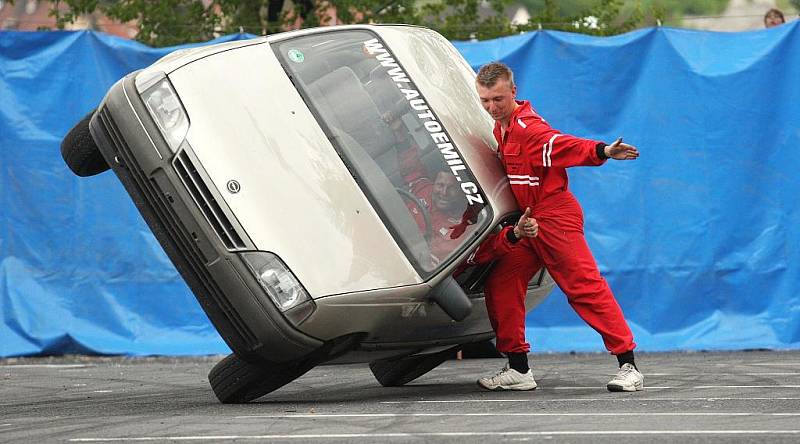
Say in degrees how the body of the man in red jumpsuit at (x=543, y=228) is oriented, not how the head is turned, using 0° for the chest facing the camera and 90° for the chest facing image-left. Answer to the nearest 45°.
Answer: approximately 45°

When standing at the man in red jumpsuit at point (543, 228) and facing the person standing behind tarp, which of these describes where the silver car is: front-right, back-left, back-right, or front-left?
back-left

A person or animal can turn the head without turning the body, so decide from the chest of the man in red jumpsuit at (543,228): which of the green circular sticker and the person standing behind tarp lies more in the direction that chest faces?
the green circular sticker

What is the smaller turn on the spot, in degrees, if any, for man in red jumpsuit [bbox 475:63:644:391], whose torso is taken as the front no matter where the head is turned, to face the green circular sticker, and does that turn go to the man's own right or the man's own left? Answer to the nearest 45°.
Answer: approximately 45° to the man's own right

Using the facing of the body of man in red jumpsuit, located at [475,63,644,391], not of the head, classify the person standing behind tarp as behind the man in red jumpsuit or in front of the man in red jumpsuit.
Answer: behind

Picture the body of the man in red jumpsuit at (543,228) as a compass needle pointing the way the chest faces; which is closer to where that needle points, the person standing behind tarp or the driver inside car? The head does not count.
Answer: the driver inside car
